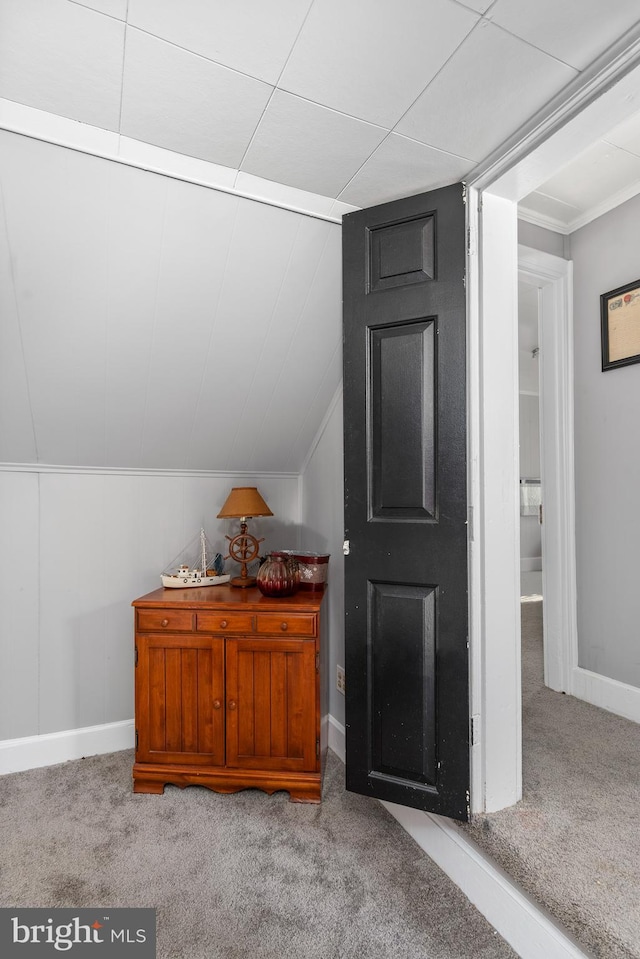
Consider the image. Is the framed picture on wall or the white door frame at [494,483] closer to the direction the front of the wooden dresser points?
the white door frame

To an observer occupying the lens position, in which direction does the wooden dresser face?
facing the viewer

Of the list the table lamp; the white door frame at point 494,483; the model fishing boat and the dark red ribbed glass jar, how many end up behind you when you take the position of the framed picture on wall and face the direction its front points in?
0

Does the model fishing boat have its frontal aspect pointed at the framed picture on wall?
no

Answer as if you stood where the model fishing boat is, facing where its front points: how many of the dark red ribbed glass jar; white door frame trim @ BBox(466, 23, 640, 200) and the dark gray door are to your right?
0

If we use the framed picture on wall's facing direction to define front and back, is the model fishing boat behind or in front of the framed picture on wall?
in front

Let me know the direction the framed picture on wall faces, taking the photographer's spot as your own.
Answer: facing the viewer and to the left of the viewer

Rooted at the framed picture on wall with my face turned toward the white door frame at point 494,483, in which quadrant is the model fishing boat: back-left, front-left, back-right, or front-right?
front-right

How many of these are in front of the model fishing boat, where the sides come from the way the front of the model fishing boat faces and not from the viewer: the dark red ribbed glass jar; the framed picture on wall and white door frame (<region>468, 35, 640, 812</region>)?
0

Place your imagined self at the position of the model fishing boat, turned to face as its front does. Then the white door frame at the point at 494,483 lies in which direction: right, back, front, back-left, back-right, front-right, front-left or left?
back-left

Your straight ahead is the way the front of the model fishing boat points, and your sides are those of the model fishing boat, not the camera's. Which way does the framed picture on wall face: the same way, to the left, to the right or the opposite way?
the same way

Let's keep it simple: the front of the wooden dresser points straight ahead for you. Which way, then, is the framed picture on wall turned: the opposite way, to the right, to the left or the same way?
to the right

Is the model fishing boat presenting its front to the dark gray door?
no

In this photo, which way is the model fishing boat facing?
to the viewer's left
